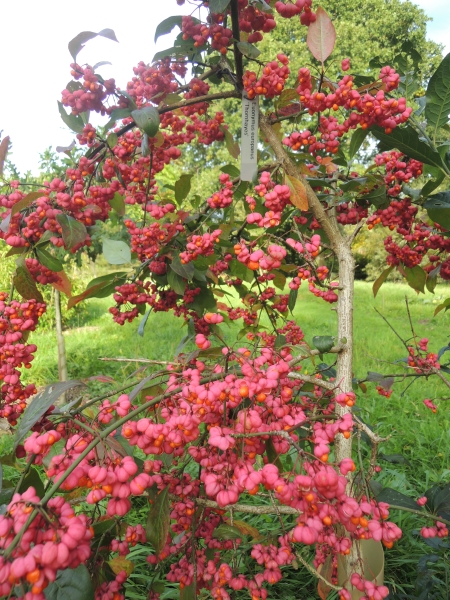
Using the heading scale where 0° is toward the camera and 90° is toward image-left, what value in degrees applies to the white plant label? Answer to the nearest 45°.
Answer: approximately 0°
